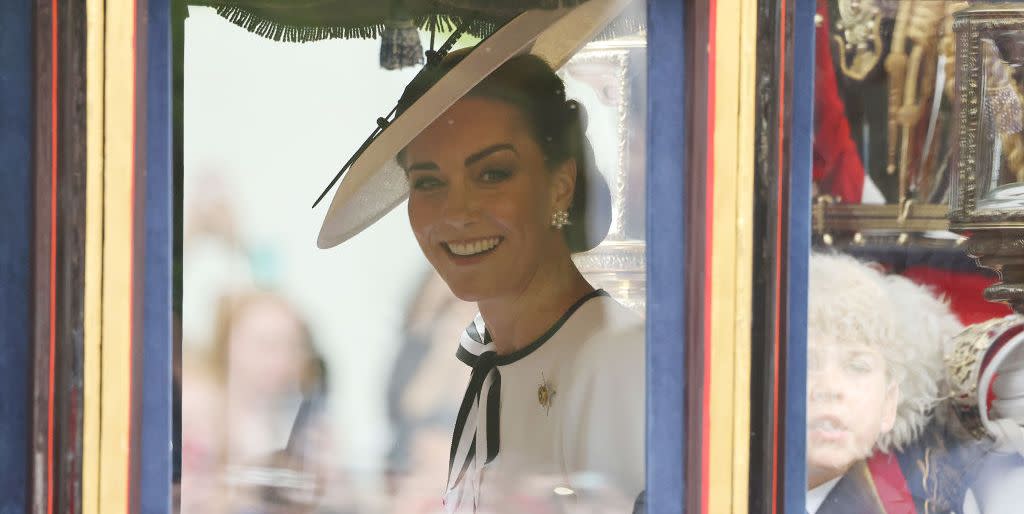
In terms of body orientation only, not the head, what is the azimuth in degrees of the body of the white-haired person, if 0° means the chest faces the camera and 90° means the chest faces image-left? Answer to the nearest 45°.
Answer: approximately 45°
